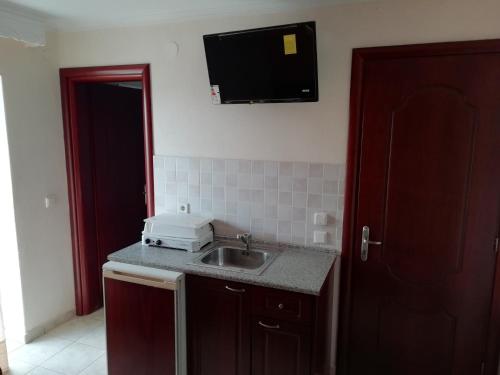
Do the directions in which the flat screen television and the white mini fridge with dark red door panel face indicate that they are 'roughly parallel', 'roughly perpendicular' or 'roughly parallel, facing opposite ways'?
roughly parallel

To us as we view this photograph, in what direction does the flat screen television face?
facing the viewer and to the left of the viewer

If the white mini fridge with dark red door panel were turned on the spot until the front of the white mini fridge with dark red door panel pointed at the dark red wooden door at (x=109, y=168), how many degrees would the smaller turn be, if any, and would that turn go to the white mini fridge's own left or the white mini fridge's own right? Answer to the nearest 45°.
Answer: approximately 135° to the white mini fridge's own right

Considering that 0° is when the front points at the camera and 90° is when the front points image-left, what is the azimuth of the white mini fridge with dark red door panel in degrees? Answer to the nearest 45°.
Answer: approximately 45°

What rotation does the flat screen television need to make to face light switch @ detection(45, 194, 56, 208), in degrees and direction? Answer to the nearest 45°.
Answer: approximately 45° to its right

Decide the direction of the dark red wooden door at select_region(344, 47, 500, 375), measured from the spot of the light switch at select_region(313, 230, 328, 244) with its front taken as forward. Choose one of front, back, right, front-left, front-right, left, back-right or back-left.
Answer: left

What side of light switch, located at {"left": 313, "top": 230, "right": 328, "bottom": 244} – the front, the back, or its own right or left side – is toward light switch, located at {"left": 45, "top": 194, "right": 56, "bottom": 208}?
right

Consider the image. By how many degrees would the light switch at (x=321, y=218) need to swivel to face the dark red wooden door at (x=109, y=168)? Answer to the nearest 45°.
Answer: approximately 90° to its right

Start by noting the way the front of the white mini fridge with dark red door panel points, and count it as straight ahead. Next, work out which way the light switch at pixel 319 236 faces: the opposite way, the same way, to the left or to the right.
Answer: the same way

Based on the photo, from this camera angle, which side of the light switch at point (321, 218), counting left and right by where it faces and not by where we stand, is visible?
front

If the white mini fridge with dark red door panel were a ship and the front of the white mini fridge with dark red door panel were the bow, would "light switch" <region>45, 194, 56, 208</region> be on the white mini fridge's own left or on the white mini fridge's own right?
on the white mini fridge's own right

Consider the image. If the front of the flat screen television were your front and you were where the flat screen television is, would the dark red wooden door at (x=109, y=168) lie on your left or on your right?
on your right

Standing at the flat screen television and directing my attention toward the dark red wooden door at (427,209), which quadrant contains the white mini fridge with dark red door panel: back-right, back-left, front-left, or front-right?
back-right
